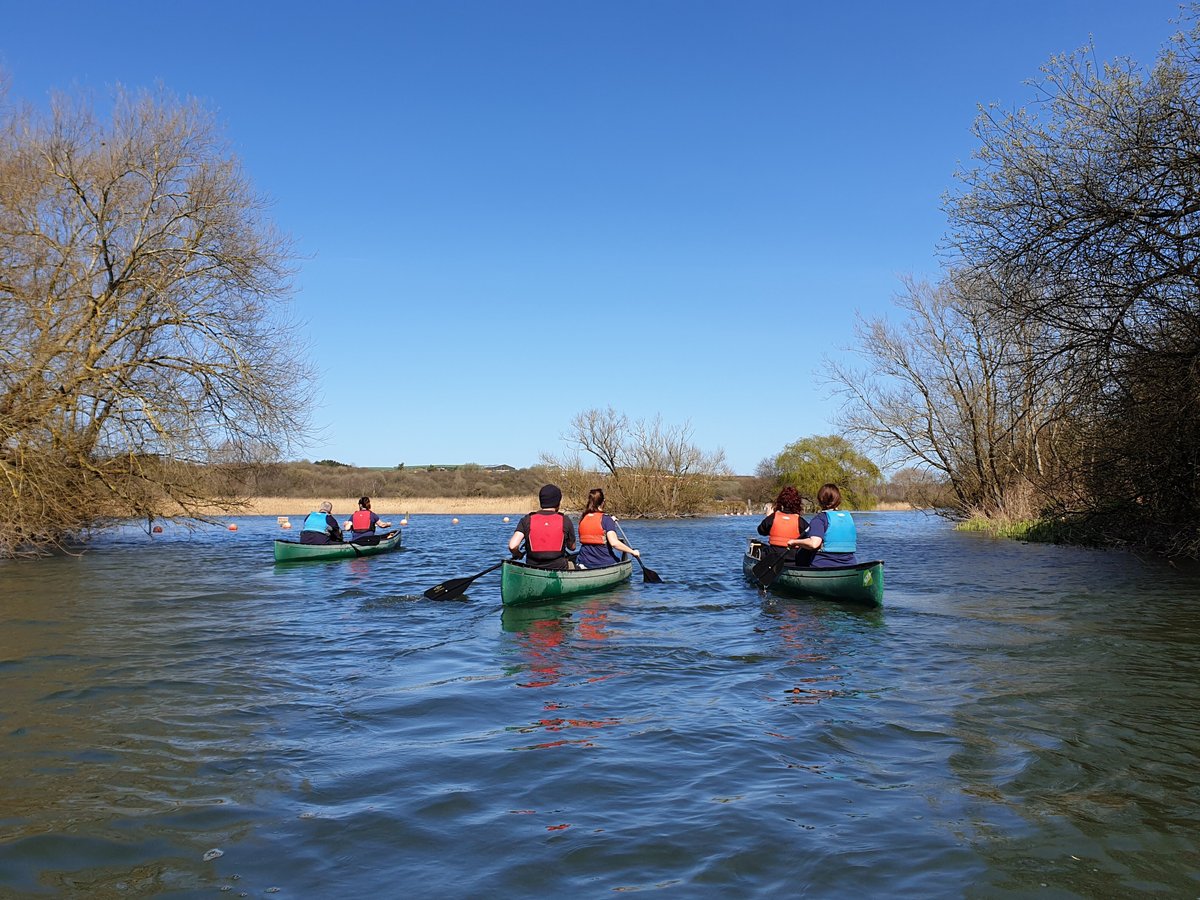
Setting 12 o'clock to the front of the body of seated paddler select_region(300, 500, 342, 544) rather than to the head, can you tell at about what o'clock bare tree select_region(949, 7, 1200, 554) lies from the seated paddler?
The bare tree is roughly at 3 o'clock from the seated paddler.

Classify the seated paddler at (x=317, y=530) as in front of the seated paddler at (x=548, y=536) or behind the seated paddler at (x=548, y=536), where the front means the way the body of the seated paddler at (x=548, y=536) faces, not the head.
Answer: in front

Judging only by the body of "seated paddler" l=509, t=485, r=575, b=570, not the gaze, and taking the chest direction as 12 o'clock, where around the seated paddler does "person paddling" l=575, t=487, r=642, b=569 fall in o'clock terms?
The person paddling is roughly at 1 o'clock from the seated paddler.

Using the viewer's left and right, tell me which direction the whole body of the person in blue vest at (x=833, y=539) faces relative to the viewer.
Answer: facing away from the viewer and to the left of the viewer

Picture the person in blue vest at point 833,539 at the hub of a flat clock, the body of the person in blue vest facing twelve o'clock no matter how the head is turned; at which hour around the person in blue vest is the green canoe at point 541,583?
The green canoe is roughly at 10 o'clock from the person in blue vest.

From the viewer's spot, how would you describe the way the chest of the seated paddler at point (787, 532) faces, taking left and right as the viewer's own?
facing away from the viewer

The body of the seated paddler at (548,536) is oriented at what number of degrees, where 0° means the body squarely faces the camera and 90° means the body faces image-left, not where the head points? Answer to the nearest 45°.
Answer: approximately 180°

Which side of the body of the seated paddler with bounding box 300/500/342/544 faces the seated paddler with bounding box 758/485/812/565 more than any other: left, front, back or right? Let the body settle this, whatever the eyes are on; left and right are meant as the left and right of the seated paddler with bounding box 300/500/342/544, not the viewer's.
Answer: right

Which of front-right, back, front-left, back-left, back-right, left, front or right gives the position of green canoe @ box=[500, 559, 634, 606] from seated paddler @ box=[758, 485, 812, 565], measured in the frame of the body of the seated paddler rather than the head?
back-left

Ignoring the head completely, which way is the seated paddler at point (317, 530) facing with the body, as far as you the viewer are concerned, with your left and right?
facing away from the viewer and to the right of the viewer

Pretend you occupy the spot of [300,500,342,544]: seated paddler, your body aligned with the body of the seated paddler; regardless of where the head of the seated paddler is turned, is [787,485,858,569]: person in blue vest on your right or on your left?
on your right

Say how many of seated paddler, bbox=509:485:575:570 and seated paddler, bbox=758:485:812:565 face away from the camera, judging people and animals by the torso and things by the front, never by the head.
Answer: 2

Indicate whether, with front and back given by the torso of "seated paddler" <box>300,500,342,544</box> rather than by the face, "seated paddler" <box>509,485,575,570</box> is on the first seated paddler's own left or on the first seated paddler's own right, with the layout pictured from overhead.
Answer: on the first seated paddler's own right

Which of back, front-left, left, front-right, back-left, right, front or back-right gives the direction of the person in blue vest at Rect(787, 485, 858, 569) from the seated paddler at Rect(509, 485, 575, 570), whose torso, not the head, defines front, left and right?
right

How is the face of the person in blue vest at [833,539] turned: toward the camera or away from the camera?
away from the camera
